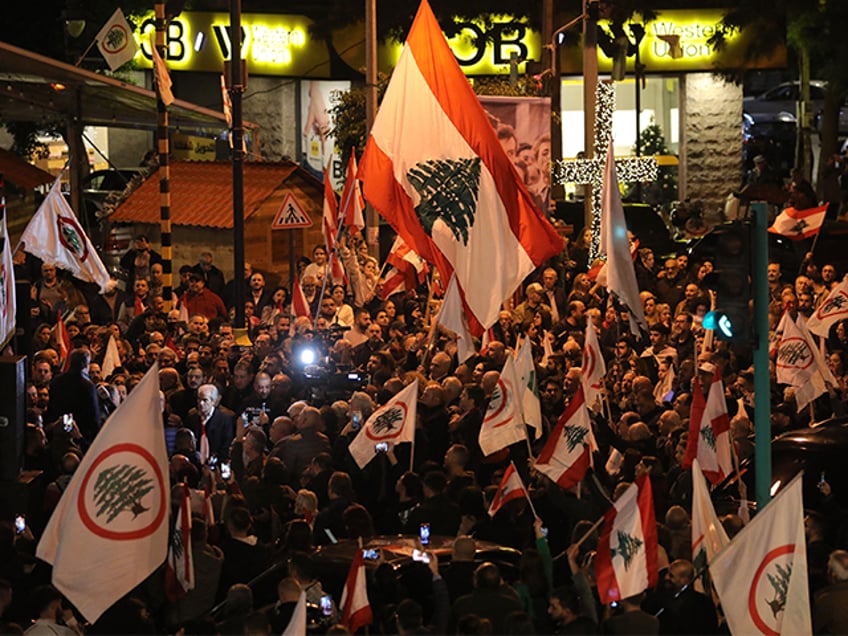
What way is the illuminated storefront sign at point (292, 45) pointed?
toward the camera

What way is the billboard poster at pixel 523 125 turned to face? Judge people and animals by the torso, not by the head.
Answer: toward the camera

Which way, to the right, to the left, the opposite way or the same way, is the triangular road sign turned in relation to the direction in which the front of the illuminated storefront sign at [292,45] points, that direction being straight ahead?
the same way

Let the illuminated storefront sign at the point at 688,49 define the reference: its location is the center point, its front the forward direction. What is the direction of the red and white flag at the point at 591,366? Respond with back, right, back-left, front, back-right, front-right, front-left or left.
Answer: front

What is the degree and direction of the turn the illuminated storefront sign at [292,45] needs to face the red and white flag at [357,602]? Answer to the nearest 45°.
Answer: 0° — it already faces it

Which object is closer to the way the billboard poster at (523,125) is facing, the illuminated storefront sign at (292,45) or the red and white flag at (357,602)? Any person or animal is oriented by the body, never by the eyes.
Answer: the red and white flag

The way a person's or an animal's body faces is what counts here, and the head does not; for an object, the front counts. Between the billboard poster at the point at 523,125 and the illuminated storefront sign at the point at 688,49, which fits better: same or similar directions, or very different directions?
same or similar directions

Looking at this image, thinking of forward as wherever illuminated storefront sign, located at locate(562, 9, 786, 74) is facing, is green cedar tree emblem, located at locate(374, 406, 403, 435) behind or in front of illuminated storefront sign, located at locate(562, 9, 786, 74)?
in front

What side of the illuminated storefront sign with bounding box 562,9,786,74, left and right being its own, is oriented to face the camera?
front

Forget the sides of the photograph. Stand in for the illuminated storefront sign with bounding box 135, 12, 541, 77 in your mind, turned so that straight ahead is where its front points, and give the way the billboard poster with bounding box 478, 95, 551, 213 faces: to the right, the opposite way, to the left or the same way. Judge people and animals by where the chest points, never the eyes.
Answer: the same way

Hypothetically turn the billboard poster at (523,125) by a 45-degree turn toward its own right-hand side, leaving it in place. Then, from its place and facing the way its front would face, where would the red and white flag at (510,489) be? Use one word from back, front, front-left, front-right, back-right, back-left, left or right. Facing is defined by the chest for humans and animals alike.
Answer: front-left

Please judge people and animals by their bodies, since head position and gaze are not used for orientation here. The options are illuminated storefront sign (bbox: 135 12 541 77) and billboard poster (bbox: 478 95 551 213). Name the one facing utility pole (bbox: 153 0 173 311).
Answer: the illuminated storefront sign

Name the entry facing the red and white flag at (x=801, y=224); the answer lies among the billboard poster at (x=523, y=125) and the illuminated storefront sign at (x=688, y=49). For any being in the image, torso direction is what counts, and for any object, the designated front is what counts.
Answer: the illuminated storefront sign

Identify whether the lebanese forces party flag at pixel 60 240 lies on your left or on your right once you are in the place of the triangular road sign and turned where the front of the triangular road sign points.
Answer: on your right

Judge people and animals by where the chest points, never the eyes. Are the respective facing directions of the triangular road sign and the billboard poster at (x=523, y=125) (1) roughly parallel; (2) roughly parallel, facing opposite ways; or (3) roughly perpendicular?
roughly parallel

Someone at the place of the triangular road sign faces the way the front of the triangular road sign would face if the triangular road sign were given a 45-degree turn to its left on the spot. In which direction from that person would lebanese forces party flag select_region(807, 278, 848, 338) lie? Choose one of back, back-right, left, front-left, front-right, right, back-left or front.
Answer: front
